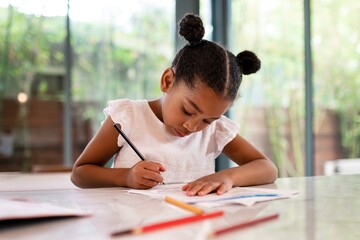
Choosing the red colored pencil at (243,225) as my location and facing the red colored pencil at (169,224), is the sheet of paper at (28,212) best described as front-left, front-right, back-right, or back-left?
front-right

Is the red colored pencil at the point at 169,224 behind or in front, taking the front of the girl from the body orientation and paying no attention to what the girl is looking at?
in front

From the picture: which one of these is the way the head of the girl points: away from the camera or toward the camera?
toward the camera

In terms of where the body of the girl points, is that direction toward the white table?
yes

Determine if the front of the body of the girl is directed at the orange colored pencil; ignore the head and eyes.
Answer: yes

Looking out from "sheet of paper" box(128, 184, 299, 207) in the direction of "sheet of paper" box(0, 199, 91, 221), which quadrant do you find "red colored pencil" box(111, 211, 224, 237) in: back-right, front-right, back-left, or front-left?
front-left

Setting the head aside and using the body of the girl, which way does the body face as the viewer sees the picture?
toward the camera

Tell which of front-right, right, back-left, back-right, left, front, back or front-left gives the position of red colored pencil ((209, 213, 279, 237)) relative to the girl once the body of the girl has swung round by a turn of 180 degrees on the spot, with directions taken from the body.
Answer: back
